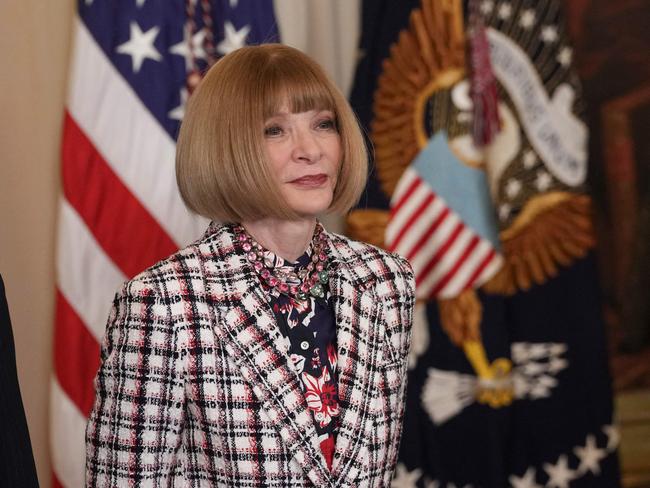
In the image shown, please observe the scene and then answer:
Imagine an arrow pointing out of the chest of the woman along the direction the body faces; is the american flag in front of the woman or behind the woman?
behind

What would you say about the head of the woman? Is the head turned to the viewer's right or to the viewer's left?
to the viewer's right

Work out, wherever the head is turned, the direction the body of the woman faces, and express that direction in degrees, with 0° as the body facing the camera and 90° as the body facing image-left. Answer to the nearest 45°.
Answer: approximately 315°
